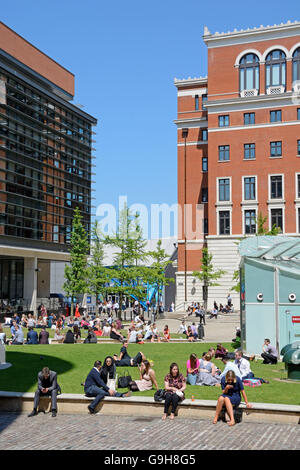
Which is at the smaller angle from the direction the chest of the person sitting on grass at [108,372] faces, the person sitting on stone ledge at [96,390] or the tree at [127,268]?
the person sitting on stone ledge

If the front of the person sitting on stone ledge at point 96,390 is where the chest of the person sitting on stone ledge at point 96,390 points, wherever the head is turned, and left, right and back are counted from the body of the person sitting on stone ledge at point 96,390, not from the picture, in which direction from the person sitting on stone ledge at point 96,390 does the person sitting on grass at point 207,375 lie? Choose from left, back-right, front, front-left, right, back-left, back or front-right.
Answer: front-left

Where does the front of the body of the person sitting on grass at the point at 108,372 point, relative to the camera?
toward the camera

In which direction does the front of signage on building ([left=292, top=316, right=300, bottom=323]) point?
toward the camera

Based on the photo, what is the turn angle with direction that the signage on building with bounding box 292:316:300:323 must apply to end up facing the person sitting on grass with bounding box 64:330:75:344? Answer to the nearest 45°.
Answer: approximately 90° to its right

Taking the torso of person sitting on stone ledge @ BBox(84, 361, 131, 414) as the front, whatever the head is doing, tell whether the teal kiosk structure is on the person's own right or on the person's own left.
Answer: on the person's own left
